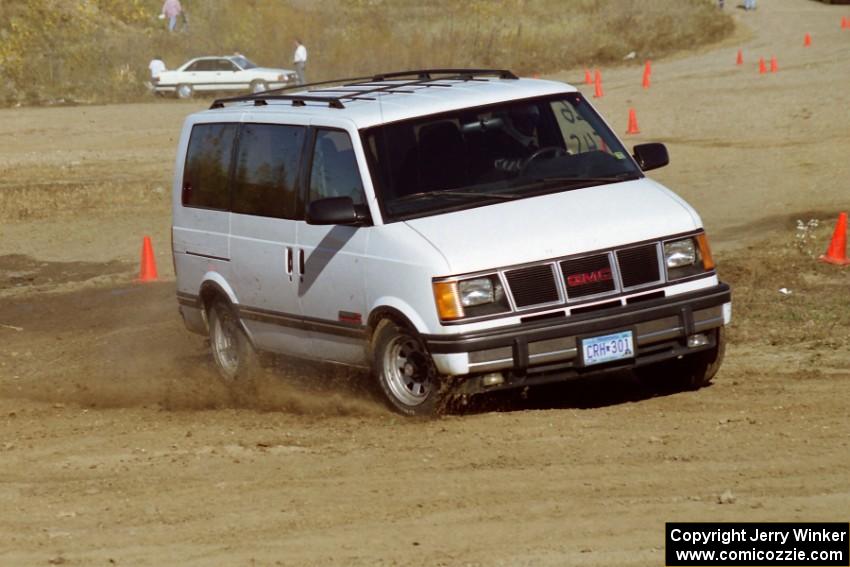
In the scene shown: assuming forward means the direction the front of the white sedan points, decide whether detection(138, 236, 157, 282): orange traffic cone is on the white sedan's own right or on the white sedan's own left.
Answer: on the white sedan's own right

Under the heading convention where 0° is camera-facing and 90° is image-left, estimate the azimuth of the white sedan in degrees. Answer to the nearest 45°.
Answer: approximately 270°

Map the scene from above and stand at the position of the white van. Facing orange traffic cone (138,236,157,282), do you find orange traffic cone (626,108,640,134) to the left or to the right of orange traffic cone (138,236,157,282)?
right

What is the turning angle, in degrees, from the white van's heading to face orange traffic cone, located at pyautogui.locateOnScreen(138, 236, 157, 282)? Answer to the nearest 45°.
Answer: approximately 180°

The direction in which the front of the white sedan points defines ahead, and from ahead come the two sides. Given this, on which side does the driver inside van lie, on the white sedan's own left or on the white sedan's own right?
on the white sedan's own right

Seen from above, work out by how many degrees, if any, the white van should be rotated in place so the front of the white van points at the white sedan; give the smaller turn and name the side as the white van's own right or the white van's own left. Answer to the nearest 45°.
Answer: approximately 135° to the white van's own left

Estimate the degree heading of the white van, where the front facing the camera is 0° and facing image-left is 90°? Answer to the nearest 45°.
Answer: approximately 315°

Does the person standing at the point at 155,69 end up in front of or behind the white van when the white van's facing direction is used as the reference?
behind

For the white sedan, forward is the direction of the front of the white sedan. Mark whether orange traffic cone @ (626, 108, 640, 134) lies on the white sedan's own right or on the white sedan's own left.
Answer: on the white sedan's own right

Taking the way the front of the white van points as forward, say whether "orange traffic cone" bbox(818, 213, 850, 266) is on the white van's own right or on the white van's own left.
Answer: on the white van's own left

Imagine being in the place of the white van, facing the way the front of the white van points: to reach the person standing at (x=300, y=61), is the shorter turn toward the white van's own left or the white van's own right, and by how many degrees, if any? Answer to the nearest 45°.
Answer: approximately 135° to the white van's own left

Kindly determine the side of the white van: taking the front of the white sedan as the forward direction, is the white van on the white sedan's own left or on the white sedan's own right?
on the white sedan's own right
